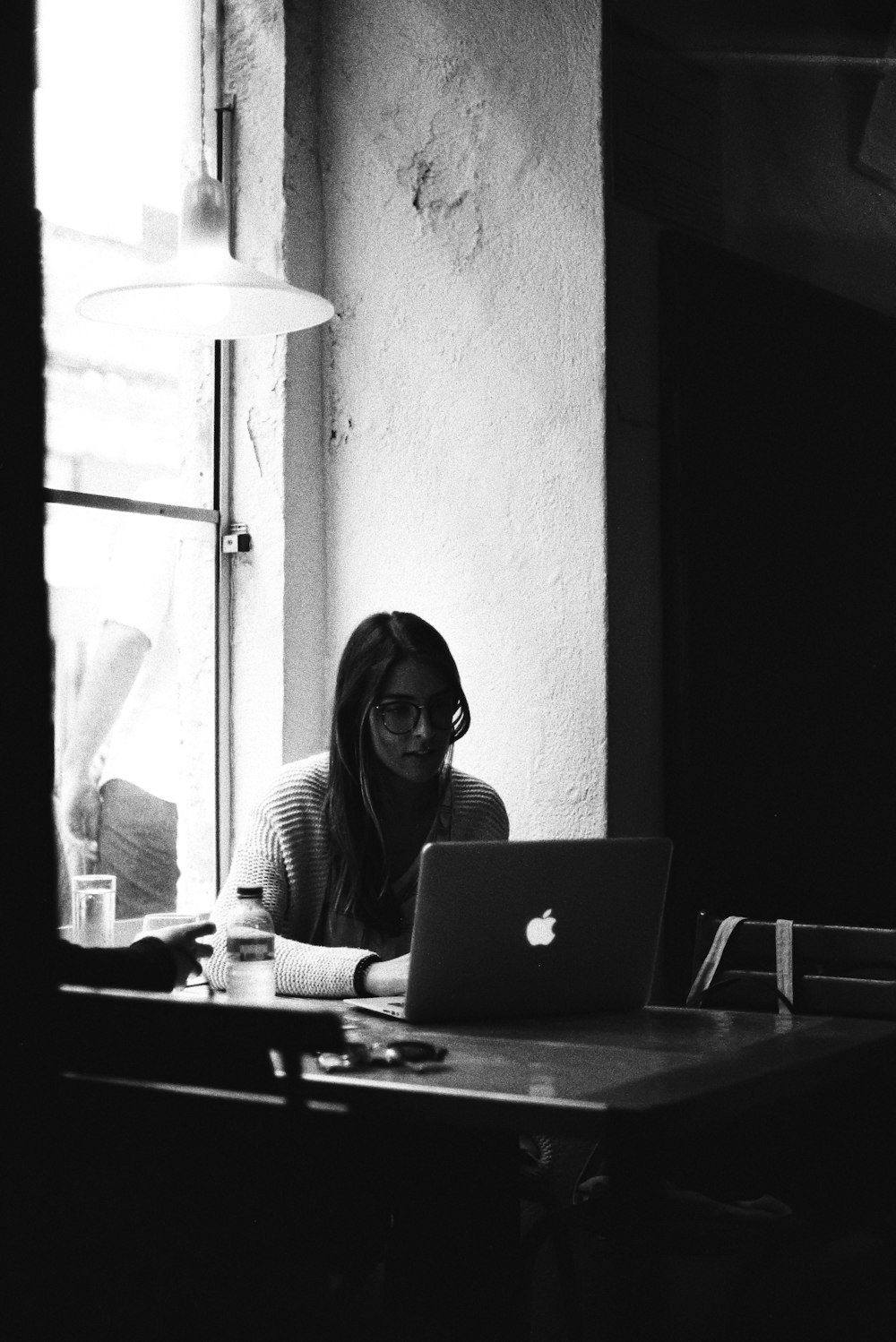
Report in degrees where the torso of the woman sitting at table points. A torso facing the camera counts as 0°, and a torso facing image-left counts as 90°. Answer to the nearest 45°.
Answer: approximately 315°

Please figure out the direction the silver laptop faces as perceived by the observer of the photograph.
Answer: facing away from the viewer and to the left of the viewer

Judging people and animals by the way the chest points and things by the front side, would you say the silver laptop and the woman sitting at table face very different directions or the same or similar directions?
very different directions

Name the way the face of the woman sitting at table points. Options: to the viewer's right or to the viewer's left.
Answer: to the viewer's right
